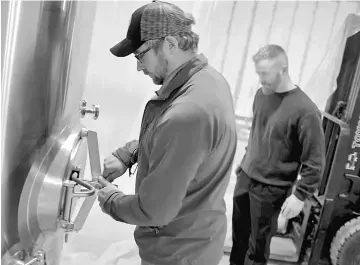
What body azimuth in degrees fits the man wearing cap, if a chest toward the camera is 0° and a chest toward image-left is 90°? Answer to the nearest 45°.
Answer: approximately 90°

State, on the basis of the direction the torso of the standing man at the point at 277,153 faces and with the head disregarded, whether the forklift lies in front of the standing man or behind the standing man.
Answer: behind

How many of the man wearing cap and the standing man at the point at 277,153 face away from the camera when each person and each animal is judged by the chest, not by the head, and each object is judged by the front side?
0

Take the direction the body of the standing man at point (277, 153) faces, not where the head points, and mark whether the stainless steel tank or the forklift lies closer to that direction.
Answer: the stainless steel tank

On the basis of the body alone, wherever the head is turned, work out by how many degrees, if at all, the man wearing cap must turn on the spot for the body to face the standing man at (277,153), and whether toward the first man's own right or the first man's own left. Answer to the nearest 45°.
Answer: approximately 135° to the first man's own right

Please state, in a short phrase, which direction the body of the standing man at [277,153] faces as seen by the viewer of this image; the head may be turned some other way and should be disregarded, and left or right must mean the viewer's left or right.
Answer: facing the viewer and to the left of the viewer

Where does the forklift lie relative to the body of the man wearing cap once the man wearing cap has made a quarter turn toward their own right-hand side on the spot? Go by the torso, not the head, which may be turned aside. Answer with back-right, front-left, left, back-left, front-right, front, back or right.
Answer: front-right

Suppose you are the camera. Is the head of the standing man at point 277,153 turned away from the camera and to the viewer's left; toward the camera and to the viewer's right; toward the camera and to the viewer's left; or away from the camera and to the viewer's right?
toward the camera and to the viewer's left

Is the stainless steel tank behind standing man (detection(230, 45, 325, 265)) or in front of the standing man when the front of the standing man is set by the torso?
in front
